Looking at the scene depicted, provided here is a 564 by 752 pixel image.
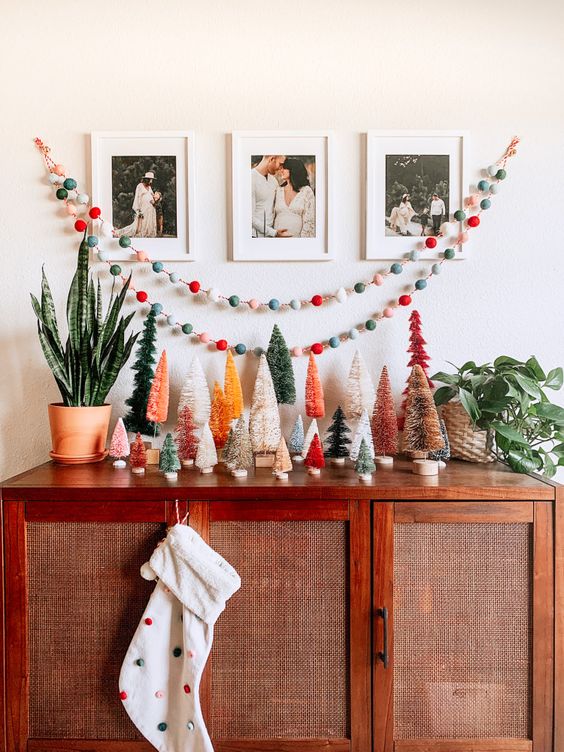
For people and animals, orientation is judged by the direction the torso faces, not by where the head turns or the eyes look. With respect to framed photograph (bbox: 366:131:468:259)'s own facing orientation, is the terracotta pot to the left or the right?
on its right

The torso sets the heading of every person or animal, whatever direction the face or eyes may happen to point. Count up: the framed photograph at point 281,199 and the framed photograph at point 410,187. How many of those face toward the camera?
2

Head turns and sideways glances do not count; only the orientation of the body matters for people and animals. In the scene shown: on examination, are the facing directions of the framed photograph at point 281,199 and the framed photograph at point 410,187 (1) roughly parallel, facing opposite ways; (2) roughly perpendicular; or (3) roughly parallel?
roughly parallel

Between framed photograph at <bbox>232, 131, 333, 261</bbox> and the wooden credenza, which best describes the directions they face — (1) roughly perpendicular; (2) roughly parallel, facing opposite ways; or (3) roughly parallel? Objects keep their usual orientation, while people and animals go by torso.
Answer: roughly parallel

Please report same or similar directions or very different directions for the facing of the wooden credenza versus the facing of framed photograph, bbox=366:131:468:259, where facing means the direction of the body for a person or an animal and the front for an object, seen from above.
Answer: same or similar directions

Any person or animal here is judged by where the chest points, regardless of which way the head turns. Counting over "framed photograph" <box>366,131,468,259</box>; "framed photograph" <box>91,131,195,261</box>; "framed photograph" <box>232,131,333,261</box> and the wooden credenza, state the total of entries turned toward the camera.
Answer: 4

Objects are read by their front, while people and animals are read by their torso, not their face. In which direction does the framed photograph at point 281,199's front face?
toward the camera

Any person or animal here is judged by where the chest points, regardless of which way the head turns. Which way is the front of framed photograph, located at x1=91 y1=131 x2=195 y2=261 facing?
toward the camera
